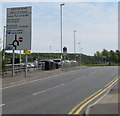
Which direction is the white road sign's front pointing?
toward the camera
